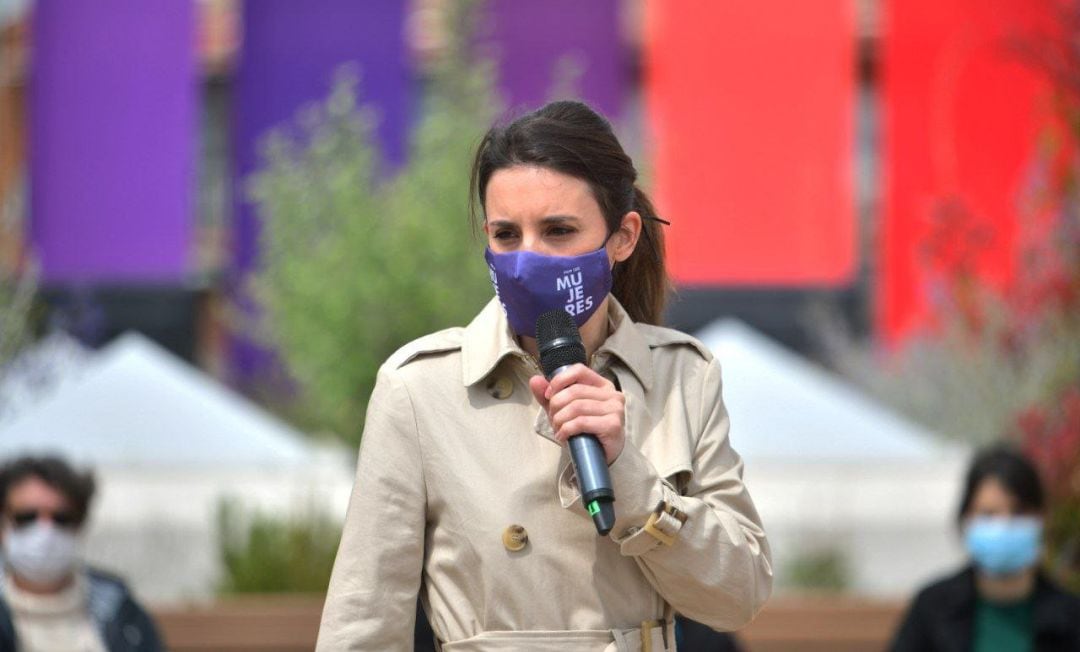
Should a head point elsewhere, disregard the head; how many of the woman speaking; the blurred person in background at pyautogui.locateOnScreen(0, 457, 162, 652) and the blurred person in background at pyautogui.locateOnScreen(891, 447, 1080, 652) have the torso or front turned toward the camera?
3

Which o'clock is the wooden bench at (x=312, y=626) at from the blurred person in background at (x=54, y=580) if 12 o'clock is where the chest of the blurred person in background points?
The wooden bench is roughly at 9 o'clock from the blurred person in background.

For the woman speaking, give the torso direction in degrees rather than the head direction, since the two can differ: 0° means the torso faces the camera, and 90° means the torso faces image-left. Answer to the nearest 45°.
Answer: approximately 0°

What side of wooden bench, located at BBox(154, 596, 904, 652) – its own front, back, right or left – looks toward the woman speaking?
front

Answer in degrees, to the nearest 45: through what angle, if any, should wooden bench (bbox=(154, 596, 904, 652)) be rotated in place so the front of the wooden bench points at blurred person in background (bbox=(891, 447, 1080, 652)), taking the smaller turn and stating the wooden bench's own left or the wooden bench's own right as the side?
approximately 45° to the wooden bench's own left

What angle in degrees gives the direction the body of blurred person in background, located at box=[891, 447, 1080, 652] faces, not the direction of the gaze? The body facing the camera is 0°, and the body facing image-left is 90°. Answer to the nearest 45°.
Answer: approximately 0°
